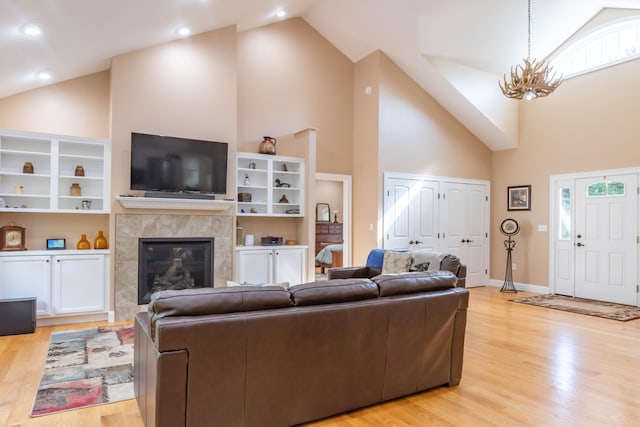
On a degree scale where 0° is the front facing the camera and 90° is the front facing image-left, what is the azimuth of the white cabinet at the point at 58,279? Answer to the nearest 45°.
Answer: approximately 0°

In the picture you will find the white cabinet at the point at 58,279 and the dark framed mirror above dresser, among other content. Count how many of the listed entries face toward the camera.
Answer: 2

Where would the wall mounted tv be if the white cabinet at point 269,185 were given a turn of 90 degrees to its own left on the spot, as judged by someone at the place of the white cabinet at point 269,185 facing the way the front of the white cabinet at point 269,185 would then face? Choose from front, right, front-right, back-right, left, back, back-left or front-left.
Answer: back-right

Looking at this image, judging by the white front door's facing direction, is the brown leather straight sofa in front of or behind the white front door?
in front

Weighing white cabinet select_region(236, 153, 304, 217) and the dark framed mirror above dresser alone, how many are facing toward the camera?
2

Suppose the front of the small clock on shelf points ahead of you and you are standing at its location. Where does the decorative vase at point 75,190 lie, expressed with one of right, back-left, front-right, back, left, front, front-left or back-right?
left

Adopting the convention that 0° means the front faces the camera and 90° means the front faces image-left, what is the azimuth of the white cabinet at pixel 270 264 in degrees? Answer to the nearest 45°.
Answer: approximately 0°

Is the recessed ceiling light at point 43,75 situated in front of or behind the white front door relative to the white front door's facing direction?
in front
